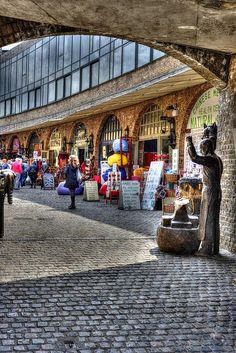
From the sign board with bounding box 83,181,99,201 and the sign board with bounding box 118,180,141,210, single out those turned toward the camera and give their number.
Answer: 2

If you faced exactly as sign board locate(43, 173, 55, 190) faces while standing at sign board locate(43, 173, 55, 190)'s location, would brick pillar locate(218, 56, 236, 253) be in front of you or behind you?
in front

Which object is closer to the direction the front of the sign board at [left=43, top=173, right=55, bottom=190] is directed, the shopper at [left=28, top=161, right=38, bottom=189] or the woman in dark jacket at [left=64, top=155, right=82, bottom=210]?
the woman in dark jacket

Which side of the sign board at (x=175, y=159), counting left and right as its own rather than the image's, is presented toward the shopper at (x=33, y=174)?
right

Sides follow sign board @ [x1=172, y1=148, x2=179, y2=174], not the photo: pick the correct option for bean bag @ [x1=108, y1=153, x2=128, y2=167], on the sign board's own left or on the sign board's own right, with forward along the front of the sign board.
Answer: on the sign board's own right

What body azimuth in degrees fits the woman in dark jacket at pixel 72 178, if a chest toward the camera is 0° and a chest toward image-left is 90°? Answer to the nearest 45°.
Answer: approximately 0°

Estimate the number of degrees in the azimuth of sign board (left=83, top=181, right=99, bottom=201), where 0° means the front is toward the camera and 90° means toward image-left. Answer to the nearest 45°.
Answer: approximately 0°

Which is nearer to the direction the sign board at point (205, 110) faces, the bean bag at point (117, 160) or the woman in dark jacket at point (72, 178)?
the woman in dark jacket

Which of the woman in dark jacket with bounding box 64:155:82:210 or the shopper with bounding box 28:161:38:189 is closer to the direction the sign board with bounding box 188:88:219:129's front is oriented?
the woman in dark jacket

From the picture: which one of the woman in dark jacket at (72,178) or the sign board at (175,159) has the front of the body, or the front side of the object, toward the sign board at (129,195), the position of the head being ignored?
the sign board at (175,159)
